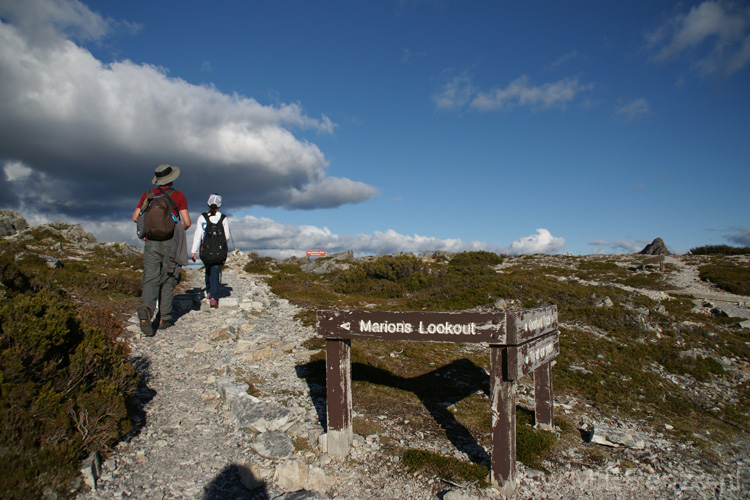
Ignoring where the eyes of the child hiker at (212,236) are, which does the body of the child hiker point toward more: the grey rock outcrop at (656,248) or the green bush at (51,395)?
the grey rock outcrop

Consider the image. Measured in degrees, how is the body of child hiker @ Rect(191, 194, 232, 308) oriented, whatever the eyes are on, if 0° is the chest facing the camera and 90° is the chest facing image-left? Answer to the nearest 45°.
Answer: approximately 180°

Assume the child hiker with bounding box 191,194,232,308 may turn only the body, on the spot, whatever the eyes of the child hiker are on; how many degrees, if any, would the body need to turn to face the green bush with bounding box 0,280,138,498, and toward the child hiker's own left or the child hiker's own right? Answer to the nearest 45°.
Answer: approximately 180°

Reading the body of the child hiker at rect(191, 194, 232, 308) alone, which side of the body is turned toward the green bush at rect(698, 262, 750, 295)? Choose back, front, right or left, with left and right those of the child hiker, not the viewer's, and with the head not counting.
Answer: right

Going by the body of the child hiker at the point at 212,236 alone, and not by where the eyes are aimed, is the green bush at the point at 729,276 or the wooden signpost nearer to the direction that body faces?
the green bush

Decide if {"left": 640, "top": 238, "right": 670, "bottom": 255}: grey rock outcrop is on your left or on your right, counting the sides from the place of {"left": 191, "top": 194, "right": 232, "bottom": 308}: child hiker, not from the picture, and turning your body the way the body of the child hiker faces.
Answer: on your right

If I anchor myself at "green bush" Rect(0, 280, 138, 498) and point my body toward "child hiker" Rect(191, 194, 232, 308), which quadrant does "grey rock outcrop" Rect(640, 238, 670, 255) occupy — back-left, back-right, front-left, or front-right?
front-right
